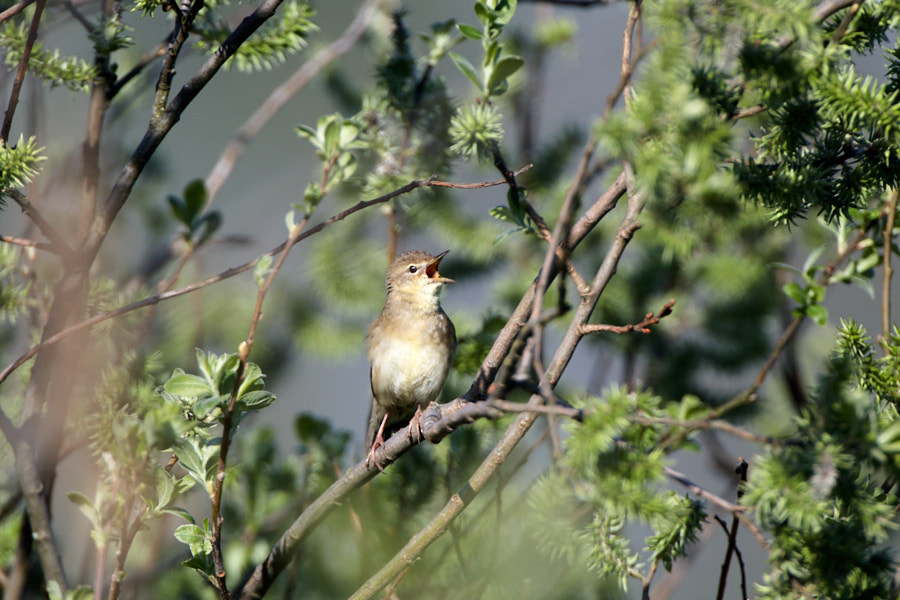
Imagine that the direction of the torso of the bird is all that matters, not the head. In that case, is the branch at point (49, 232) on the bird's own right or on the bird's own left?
on the bird's own right

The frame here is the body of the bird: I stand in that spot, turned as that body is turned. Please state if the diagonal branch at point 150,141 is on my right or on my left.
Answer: on my right

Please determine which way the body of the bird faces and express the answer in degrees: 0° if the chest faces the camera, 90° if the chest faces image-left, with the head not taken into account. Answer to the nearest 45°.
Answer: approximately 315°

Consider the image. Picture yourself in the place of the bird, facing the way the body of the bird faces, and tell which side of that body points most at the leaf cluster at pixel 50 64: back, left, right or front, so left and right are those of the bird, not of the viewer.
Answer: right
